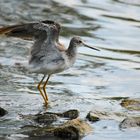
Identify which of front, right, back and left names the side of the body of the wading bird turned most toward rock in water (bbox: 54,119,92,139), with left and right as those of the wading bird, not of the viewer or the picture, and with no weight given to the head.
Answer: right

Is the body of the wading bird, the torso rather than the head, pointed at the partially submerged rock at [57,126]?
no

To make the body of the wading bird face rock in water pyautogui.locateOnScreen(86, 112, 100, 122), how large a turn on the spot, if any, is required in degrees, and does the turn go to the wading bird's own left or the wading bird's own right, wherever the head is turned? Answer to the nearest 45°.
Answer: approximately 45° to the wading bird's own right

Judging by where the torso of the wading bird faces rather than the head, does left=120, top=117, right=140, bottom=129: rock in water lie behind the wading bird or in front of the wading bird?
in front

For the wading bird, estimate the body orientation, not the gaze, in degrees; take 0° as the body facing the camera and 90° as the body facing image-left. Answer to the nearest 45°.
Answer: approximately 270°

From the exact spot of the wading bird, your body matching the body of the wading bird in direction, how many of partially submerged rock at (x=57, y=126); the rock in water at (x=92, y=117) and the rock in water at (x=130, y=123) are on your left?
0

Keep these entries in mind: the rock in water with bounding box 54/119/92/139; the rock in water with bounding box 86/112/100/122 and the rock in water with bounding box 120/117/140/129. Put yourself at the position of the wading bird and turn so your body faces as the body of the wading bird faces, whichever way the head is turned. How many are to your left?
0

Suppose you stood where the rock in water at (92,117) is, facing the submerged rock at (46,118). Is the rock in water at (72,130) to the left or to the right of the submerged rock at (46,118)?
left

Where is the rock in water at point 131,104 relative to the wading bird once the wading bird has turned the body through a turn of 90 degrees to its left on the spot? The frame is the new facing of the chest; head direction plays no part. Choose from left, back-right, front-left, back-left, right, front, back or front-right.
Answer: right
